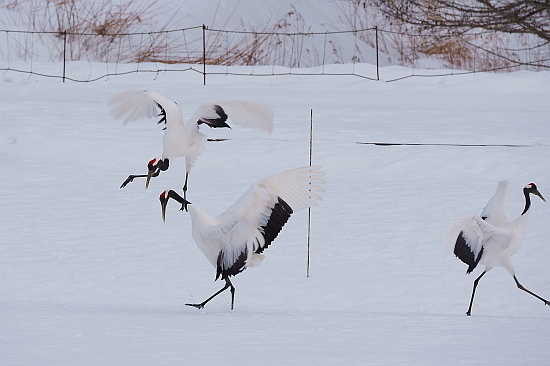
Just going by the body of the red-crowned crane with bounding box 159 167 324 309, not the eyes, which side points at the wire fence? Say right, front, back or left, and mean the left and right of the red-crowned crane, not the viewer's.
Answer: right

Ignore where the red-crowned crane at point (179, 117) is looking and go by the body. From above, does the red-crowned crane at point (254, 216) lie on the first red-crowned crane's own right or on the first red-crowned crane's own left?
on the first red-crowned crane's own left

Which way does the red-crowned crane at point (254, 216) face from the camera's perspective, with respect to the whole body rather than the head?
to the viewer's left

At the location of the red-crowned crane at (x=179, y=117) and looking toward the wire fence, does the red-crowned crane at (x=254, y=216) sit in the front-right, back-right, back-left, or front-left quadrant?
back-right

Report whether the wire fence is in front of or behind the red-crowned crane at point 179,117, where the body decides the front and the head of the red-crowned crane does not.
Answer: behind

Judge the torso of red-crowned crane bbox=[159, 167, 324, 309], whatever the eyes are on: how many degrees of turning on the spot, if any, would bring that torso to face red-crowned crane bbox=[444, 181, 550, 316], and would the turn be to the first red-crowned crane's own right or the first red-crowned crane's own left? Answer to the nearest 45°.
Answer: approximately 180°

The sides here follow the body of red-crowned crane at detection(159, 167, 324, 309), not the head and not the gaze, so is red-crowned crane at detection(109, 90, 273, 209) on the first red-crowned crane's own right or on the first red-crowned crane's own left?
on the first red-crowned crane's own right

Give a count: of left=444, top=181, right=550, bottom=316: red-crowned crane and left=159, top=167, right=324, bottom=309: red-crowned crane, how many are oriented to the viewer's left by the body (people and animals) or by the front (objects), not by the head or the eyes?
1

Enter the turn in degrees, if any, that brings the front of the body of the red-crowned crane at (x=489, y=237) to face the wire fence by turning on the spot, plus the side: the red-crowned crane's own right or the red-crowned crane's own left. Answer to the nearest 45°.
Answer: approximately 135° to the red-crowned crane's own left

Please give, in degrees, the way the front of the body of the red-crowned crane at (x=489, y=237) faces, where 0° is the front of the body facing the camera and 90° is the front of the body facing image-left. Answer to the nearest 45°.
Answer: approximately 270°

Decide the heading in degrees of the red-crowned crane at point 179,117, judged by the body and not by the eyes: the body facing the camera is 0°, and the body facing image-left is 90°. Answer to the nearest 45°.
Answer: approximately 45°

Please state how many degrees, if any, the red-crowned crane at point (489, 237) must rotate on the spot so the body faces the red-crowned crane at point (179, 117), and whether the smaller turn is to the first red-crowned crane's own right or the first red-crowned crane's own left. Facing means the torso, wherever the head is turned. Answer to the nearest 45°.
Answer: approximately 180°

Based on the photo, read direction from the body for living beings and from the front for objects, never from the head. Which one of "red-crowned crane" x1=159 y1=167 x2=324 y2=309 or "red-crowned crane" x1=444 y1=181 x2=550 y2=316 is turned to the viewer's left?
"red-crowned crane" x1=159 y1=167 x2=324 y2=309
